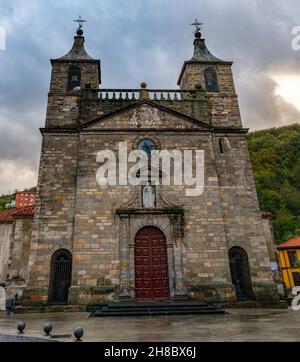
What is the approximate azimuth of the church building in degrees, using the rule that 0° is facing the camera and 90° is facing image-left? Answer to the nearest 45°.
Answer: approximately 0°

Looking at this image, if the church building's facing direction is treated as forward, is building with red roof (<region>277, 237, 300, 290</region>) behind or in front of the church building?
behind
